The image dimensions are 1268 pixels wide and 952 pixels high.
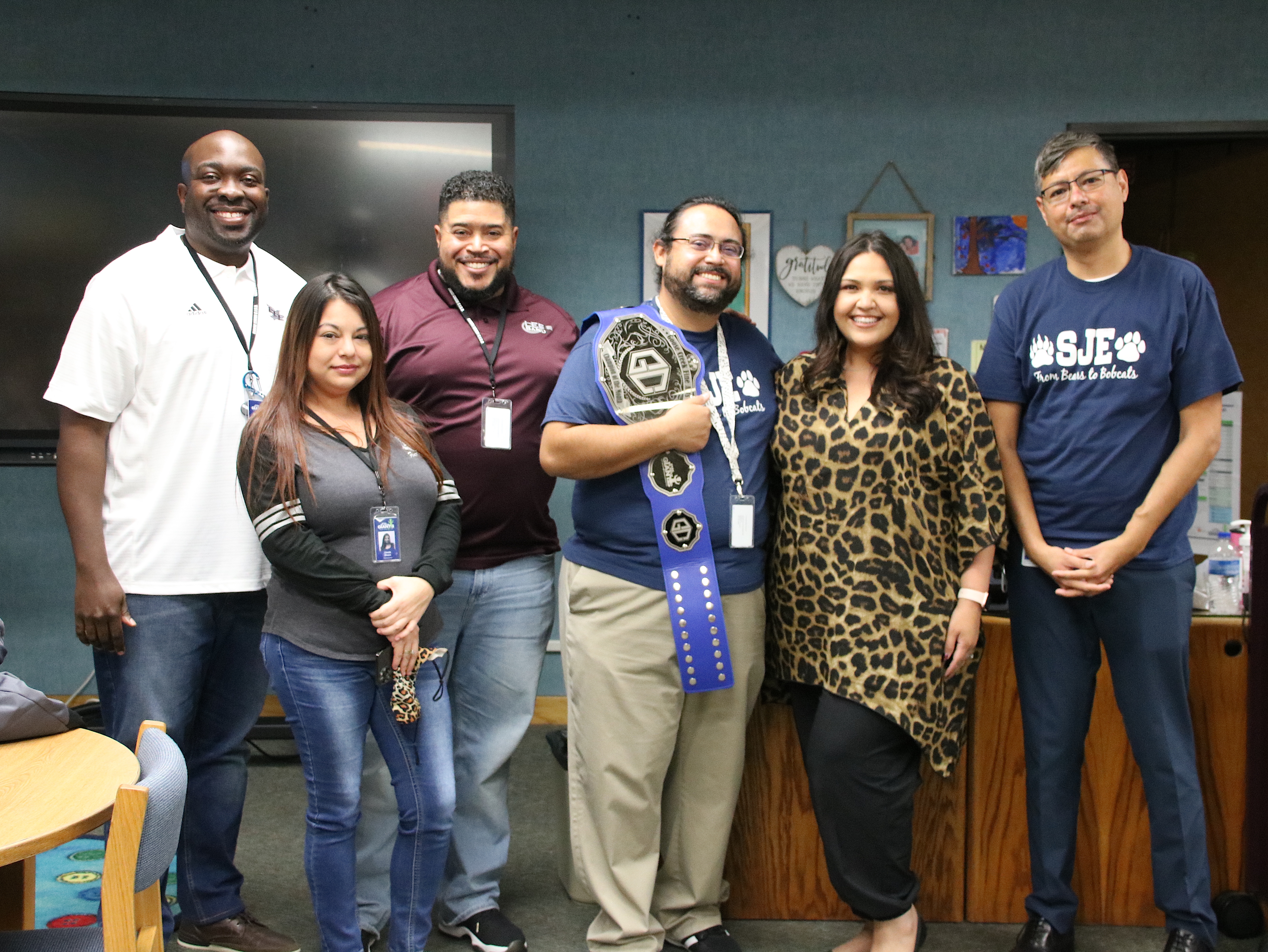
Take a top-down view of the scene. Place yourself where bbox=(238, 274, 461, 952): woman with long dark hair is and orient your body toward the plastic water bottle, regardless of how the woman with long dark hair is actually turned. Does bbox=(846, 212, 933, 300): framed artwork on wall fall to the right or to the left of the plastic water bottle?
left

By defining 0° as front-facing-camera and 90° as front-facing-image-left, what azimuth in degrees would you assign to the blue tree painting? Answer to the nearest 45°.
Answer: approximately 0°

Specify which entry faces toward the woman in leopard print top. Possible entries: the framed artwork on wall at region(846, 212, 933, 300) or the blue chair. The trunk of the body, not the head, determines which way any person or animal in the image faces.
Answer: the framed artwork on wall

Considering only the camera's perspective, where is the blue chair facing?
facing to the left of the viewer

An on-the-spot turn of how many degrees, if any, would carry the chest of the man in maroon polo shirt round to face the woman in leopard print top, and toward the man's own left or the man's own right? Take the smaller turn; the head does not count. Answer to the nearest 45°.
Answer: approximately 45° to the man's own left

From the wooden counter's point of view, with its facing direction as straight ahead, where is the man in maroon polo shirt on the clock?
The man in maroon polo shirt is roughly at 2 o'clock from the wooden counter.

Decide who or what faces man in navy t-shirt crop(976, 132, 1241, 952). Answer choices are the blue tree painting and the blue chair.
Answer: the blue tree painting
